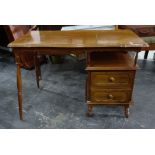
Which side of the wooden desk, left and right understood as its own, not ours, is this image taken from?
front
